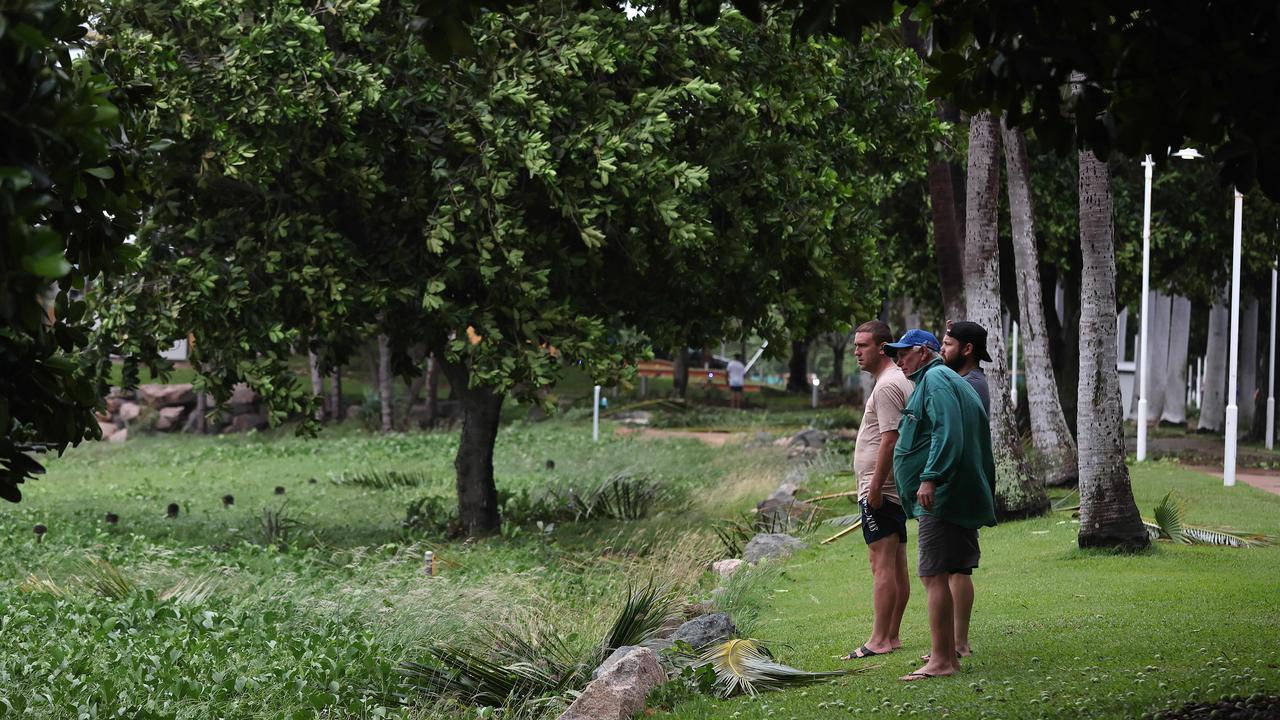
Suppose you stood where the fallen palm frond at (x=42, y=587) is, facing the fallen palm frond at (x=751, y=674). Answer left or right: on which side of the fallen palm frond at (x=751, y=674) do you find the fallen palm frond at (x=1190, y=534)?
left

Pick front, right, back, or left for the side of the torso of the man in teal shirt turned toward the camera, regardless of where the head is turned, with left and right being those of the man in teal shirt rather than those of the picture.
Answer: left

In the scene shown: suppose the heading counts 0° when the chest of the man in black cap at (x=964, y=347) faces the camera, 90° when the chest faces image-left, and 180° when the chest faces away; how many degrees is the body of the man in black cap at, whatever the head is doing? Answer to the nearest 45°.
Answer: approximately 90°

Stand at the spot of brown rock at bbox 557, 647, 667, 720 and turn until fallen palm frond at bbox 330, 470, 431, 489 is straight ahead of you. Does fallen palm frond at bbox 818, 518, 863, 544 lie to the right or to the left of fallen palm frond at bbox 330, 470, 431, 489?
right

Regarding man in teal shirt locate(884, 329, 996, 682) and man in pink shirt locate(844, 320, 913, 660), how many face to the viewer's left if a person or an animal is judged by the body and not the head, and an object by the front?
2

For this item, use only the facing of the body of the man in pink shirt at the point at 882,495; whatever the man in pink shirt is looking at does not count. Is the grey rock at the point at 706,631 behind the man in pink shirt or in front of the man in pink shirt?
in front

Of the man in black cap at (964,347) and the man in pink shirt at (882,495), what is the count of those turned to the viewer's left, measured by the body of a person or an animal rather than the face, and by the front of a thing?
2

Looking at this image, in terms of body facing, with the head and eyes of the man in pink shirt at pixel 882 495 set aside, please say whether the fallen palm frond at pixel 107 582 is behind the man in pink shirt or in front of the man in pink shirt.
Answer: in front

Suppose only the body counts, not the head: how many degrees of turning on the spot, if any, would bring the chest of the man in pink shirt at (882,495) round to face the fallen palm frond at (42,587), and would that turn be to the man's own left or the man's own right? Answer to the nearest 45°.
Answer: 0° — they already face it

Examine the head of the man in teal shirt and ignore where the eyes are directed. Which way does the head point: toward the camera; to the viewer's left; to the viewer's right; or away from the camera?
to the viewer's left

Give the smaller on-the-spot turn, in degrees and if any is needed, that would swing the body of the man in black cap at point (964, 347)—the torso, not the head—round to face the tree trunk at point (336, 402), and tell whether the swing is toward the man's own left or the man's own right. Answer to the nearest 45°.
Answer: approximately 45° to the man's own right

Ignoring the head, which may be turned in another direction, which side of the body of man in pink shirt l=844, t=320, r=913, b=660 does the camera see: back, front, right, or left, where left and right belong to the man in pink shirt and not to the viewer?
left

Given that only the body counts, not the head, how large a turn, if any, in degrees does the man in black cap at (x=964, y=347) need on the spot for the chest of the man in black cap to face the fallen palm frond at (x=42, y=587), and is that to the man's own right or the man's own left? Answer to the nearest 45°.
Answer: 0° — they already face it
